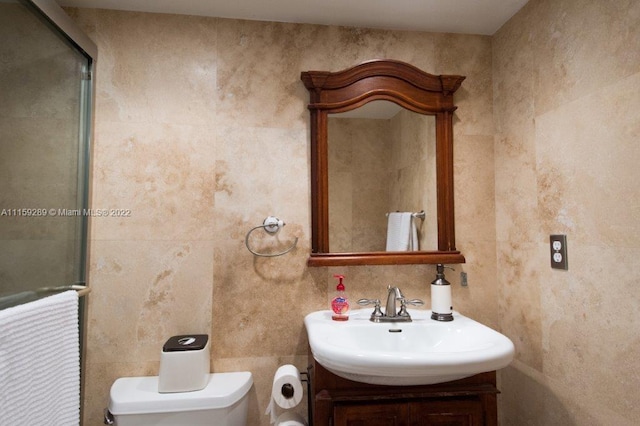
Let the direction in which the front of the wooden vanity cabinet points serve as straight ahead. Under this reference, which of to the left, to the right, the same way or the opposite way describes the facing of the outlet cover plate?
to the right

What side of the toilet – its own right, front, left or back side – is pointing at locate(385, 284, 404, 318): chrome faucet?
left

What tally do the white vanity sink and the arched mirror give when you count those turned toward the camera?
2

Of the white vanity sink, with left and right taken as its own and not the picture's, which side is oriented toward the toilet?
right

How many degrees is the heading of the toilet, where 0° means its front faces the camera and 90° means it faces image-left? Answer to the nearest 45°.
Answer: approximately 0°
